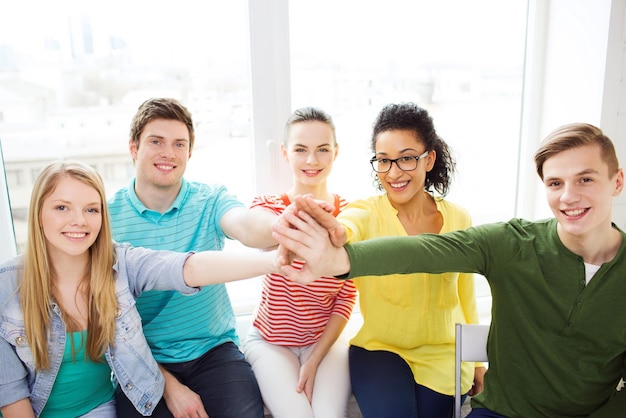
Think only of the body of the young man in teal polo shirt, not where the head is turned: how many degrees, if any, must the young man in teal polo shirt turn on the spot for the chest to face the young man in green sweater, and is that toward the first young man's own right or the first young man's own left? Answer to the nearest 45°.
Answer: approximately 45° to the first young man's own left

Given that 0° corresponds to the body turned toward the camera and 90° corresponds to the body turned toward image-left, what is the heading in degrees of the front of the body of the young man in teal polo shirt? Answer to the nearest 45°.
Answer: approximately 0°

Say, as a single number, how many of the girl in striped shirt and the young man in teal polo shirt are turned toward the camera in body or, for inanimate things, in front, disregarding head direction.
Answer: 2

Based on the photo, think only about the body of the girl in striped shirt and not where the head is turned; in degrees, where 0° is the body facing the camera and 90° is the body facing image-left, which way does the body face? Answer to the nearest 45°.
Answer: approximately 0°

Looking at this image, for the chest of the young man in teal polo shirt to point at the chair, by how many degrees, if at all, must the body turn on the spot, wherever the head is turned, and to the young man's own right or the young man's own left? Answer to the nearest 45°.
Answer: approximately 45° to the young man's own left

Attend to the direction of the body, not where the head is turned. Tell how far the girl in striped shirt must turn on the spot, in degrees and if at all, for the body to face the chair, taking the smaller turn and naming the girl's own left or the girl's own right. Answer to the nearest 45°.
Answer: approximately 45° to the girl's own left

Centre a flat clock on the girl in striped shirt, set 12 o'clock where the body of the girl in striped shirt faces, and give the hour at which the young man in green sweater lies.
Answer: The young man in green sweater is roughly at 10 o'clock from the girl in striped shirt.
